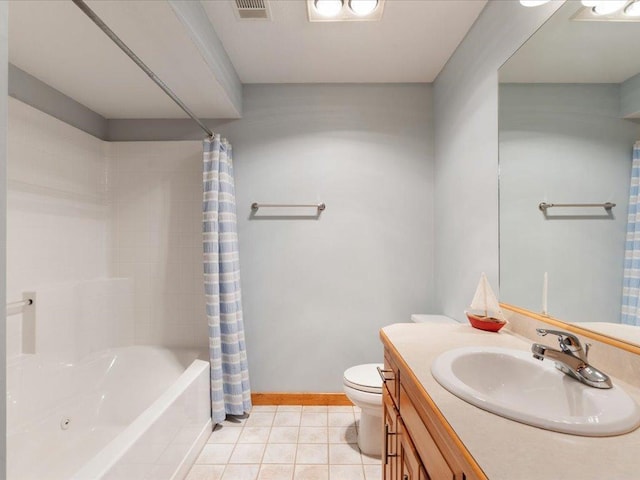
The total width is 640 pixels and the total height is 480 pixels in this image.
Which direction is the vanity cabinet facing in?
to the viewer's left

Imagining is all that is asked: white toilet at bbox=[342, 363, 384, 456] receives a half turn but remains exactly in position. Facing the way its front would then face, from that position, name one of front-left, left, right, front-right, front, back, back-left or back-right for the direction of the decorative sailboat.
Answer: front-right

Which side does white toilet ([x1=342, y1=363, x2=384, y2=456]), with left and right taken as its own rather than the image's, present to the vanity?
left

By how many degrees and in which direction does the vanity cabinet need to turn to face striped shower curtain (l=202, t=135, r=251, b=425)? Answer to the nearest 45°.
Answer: approximately 45° to its right
